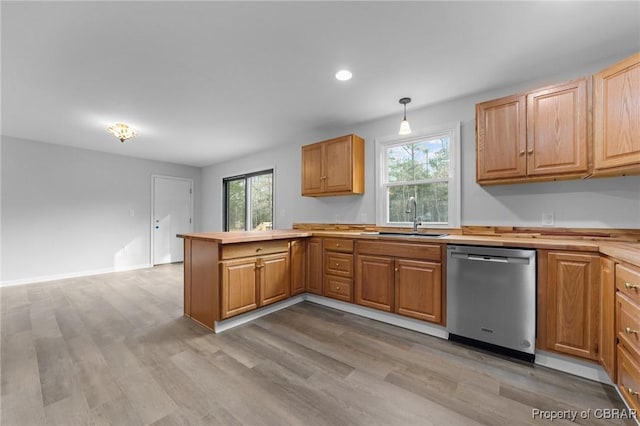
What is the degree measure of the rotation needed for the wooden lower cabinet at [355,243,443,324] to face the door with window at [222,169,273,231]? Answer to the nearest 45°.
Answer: approximately 90° to its right

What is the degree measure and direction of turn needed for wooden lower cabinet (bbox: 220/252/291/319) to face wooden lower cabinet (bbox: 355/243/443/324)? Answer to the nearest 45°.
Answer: approximately 45° to its left

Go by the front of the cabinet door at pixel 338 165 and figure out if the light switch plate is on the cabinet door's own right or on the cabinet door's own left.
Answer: on the cabinet door's own left

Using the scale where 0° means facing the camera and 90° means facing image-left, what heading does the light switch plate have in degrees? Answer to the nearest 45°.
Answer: approximately 0°
